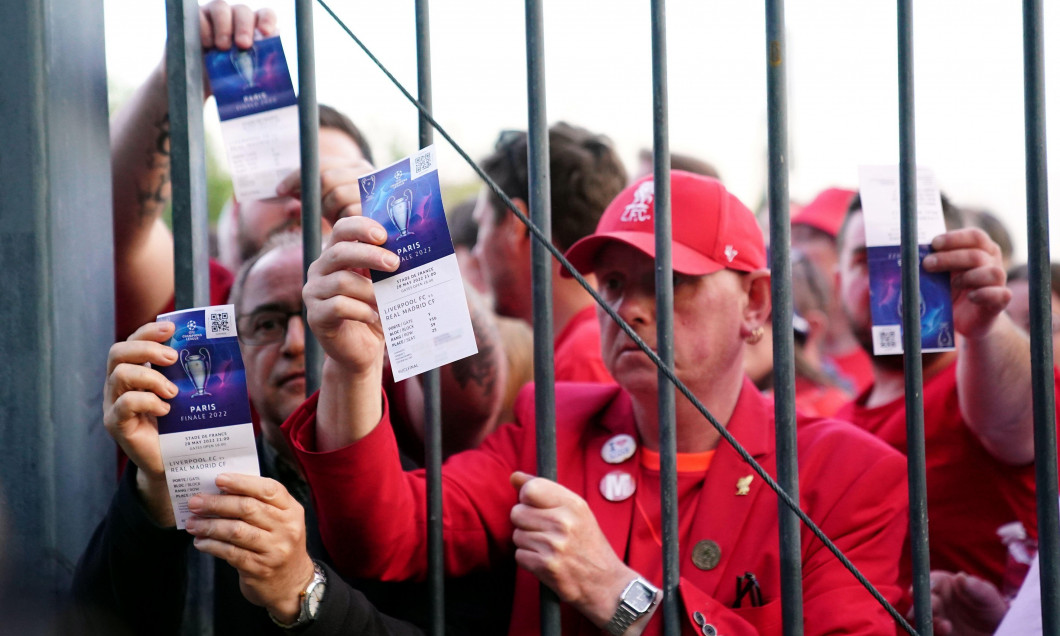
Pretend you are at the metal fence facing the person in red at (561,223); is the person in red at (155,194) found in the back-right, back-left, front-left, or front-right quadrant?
front-left

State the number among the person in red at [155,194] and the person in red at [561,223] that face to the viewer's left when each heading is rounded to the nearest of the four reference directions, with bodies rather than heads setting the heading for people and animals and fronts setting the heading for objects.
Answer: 1

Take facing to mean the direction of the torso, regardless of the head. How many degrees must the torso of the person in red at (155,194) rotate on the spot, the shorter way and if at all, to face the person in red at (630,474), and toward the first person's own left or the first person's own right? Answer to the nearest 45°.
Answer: approximately 45° to the first person's own left

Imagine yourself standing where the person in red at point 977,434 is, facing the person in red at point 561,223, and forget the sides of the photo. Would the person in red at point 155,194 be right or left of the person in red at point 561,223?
left

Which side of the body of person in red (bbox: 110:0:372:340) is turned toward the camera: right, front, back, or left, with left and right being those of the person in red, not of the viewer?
front

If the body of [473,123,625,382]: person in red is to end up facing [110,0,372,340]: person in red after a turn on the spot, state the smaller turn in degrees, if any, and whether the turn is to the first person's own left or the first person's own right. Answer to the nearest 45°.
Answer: approximately 45° to the first person's own left

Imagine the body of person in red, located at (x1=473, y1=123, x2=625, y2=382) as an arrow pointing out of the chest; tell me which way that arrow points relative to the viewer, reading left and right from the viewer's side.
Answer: facing to the left of the viewer

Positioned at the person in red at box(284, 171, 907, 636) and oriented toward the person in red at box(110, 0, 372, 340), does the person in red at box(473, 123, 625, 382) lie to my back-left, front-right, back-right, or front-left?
front-right

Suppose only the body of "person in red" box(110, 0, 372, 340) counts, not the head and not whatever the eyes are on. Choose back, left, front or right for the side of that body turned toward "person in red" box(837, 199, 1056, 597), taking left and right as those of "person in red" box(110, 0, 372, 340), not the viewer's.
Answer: left

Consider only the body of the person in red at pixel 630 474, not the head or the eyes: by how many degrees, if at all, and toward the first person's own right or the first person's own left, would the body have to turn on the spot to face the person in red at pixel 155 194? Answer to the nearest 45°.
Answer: approximately 90° to the first person's own right

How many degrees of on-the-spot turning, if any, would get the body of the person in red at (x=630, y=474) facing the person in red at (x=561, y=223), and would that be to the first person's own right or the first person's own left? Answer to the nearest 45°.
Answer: approximately 135° to the first person's own right

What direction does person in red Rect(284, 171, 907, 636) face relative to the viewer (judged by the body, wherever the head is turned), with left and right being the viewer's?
facing the viewer and to the left of the viewer

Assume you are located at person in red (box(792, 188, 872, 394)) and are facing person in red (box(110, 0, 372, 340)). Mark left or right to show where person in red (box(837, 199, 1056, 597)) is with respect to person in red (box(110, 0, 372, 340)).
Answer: left
